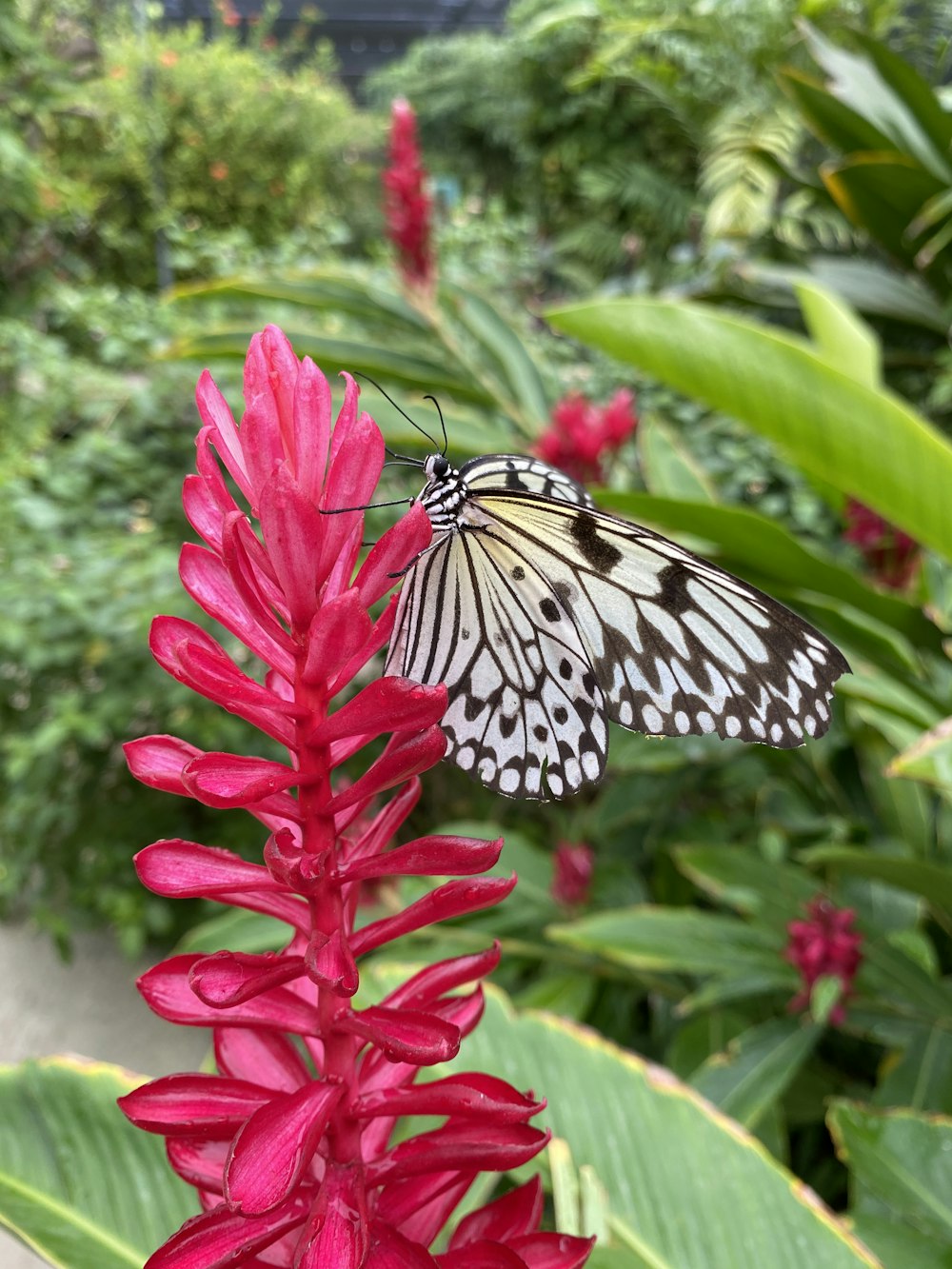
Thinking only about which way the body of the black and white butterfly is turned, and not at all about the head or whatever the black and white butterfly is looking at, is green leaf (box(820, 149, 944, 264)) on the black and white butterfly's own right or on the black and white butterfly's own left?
on the black and white butterfly's own right

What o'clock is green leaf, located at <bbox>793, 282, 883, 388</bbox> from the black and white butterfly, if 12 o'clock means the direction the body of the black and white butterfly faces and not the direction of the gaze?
The green leaf is roughly at 4 o'clock from the black and white butterfly.

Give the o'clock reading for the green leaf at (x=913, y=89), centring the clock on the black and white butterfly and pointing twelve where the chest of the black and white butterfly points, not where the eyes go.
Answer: The green leaf is roughly at 4 o'clock from the black and white butterfly.

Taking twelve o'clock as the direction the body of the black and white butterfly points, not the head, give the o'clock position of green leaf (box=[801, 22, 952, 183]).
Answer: The green leaf is roughly at 4 o'clock from the black and white butterfly.

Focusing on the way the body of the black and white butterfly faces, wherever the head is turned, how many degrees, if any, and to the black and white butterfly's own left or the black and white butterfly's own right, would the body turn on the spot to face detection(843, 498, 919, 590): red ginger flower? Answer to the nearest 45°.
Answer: approximately 135° to the black and white butterfly's own right

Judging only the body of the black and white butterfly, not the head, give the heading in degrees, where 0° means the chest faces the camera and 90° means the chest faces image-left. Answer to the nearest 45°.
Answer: approximately 90°
